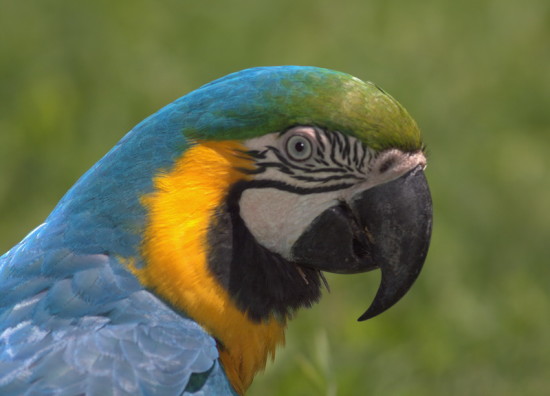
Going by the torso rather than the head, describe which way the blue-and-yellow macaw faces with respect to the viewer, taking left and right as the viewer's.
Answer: facing to the right of the viewer
